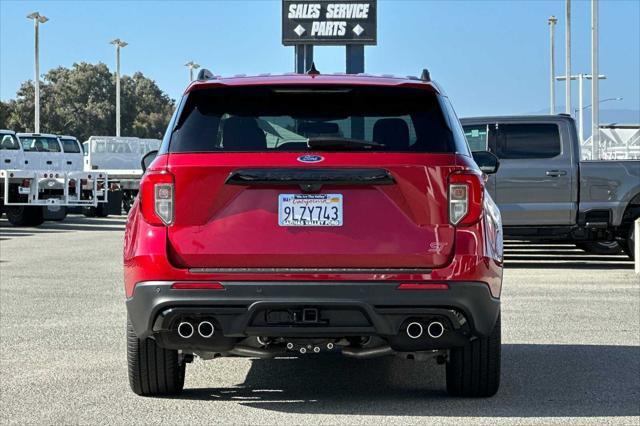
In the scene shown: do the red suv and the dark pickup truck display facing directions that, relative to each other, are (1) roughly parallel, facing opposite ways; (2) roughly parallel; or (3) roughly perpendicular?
roughly perpendicular

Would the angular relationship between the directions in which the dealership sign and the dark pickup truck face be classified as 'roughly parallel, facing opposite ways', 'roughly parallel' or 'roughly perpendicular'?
roughly perpendicular

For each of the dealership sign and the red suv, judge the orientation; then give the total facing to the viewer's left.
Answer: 0

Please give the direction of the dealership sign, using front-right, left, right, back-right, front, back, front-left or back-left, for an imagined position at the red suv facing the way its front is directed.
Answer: front

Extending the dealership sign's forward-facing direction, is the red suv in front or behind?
in front

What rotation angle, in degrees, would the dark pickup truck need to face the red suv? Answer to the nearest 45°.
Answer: approximately 90° to its left

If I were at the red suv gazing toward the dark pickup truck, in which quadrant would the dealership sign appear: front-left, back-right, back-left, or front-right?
front-left

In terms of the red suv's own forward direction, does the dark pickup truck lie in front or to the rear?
in front

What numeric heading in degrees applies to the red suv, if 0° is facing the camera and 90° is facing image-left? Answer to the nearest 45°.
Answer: approximately 180°

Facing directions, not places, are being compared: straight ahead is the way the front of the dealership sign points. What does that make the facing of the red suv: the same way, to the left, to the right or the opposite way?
the opposite way

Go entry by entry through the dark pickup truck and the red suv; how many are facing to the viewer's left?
1

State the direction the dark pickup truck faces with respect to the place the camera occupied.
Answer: facing to the left of the viewer

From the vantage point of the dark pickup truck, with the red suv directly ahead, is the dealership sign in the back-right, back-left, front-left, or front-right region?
back-right

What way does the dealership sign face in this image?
toward the camera
